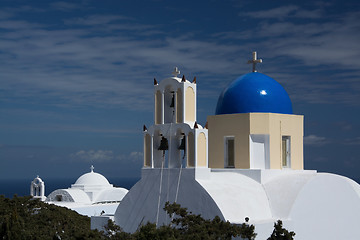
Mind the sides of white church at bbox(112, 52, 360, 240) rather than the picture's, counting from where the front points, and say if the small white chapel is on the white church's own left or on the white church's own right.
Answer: on the white church's own right

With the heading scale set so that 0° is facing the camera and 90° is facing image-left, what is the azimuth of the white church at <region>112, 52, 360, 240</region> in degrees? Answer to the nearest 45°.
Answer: approximately 45°
